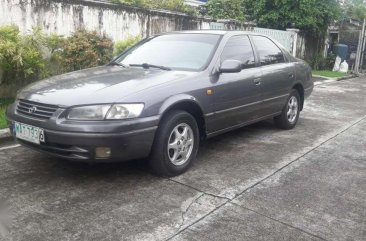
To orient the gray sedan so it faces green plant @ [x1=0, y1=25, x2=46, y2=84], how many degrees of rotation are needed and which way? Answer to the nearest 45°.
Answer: approximately 90° to its right

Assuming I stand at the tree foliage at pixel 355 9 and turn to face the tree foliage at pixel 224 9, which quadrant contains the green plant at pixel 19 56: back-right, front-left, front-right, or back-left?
front-left

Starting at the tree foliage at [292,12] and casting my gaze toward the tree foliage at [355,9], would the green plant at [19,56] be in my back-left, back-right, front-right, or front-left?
back-right

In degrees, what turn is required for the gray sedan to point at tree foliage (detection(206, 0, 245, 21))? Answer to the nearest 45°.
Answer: approximately 135° to its right

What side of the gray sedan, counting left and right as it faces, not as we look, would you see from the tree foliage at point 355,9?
back

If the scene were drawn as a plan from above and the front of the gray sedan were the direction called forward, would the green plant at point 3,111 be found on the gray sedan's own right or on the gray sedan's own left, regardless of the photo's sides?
on the gray sedan's own right

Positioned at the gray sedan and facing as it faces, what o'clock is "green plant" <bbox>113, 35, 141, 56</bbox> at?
The green plant is roughly at 4 o'clock from the gray sedan.

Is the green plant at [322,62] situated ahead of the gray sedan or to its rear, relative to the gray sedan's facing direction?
to the rear

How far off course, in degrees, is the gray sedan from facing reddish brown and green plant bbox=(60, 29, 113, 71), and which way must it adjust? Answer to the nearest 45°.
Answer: approximately 135° to its right

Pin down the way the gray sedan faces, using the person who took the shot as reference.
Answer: facing the viewer and to the left of the viewer

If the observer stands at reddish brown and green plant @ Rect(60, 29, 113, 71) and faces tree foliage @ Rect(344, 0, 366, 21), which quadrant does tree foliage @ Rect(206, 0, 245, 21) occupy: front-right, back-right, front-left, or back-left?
front-left
